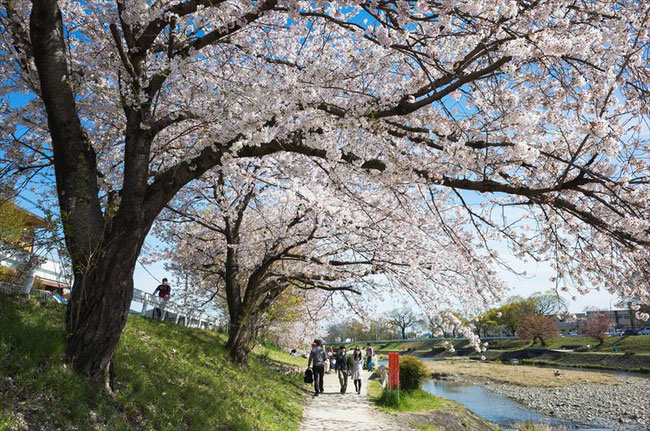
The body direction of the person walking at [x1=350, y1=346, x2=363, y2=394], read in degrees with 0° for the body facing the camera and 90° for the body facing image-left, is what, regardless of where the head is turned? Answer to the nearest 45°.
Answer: approximately 0°

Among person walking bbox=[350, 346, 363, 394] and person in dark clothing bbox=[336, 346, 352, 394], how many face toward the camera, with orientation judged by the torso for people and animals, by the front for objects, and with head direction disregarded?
2

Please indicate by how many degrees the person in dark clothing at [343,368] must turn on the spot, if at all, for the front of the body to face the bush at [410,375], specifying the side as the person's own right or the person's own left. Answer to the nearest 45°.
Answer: approximately 90° to the person's own left

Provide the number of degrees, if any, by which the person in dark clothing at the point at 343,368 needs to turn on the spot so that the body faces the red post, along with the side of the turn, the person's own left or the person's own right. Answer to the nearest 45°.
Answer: approximately 45° to the person's own left

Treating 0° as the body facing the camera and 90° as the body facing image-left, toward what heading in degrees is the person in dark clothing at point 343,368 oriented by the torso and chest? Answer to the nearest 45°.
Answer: approximately 0°

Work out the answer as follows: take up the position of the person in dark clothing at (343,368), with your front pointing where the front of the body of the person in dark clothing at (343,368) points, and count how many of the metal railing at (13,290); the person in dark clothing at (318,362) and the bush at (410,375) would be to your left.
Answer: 1

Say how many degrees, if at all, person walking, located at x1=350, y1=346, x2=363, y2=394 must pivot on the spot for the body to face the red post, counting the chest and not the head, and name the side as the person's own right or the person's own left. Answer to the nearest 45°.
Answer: approximately 45° to the person's own left

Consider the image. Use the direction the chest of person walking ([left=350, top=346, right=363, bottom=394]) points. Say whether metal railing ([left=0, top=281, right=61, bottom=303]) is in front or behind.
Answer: in front
